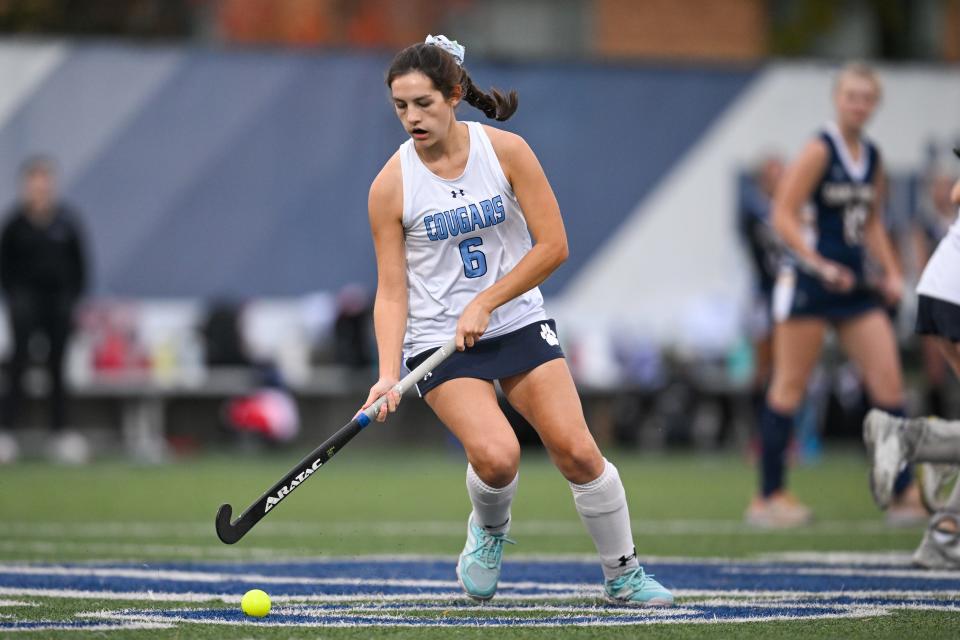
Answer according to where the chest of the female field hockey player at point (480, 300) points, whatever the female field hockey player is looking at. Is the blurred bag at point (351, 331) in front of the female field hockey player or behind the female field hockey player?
behind

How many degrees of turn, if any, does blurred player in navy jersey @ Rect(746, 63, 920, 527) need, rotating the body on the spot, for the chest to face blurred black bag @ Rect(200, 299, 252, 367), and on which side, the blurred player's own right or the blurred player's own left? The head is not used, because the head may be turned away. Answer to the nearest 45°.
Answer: approximately 180°

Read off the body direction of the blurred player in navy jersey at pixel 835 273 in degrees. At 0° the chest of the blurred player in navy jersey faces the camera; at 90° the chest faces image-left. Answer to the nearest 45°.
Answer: approximately 315°

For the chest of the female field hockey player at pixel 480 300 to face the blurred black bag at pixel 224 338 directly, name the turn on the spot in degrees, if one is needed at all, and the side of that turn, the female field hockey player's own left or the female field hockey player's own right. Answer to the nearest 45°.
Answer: approximately 180°

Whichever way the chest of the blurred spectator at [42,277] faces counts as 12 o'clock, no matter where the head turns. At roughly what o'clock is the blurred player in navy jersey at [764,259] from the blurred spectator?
The blurred player in navy jersey is roughly at 10 o'clock from the blurred spectator.
